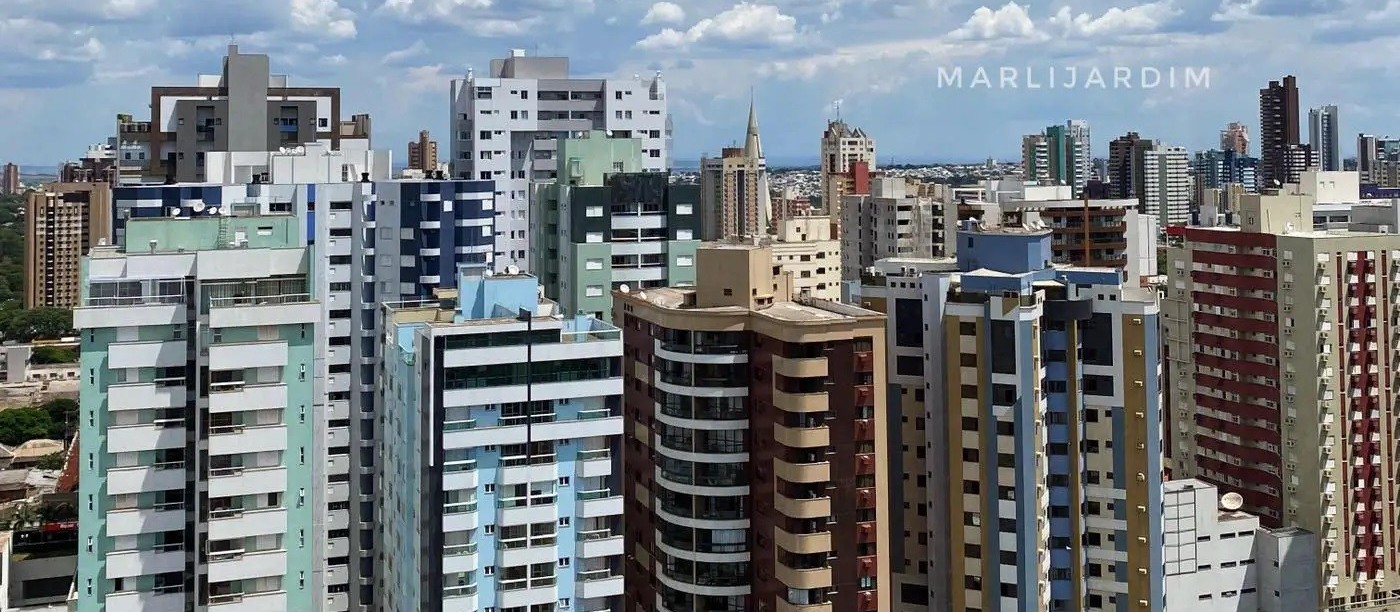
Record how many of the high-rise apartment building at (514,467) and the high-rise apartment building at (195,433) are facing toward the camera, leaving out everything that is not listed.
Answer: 2

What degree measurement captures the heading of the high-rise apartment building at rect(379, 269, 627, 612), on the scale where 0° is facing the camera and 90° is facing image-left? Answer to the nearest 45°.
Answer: approximately 0°

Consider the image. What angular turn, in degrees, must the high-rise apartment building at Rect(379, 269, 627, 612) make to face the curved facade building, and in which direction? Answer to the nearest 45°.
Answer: approximately 135° to its left

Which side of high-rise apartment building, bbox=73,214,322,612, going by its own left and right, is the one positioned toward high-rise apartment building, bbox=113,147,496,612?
back

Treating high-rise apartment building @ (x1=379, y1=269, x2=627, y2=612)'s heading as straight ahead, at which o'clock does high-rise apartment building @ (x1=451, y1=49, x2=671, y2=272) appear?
high-rise apartment building @ (x1=451, y1=49, x2=671, y2=272) is roughly at 6 o'clock from high-rise apartment building @ (x1=379, y1=269, x2=627, y2=612).

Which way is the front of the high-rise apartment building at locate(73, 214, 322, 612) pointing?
toward the camera
